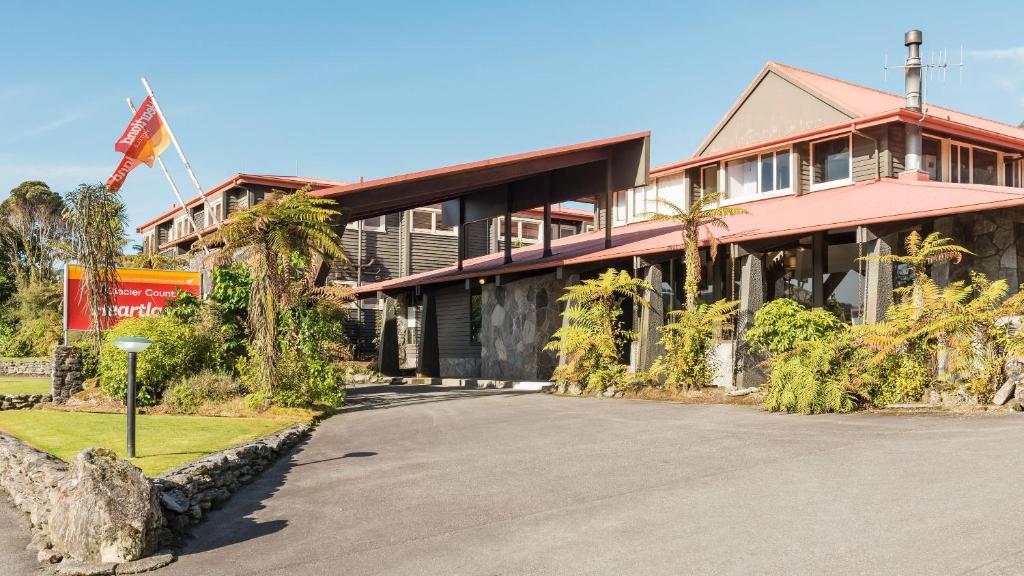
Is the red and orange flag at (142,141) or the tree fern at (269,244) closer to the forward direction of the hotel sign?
the tree fern

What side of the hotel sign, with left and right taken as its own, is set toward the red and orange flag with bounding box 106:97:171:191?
back

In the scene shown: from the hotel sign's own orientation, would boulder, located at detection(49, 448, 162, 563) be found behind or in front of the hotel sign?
in front

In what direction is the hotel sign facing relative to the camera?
toward the camera

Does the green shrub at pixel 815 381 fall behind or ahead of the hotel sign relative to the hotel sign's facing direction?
ahead

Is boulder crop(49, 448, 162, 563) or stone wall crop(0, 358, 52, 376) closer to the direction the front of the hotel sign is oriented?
the boulder

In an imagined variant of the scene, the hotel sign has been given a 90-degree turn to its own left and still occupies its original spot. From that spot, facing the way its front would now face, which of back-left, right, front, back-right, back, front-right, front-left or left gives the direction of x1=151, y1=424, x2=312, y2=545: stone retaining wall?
right

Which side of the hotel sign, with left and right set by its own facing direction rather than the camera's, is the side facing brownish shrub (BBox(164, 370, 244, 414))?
front

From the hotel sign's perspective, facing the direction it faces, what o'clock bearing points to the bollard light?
The bollard light is roughly at 12 o'clock from the hotel sign.

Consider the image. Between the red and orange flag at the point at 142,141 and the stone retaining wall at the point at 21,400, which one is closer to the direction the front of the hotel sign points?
the stone retaining wall
